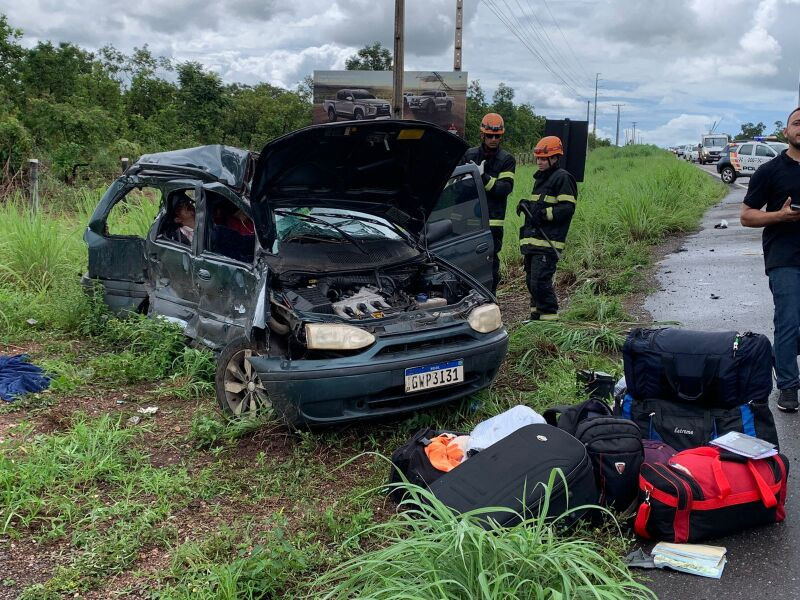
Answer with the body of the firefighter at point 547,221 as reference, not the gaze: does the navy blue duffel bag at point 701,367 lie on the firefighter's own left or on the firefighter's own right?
on the firefighter's own left

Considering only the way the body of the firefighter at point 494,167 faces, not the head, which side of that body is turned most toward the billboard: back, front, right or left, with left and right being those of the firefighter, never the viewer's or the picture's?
back

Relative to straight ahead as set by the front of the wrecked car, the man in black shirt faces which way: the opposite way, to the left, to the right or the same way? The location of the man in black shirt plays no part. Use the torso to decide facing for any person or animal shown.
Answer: to the right

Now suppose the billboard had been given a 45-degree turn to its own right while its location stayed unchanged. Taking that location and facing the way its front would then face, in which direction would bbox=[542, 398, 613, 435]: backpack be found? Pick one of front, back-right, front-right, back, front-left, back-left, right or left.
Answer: front-left

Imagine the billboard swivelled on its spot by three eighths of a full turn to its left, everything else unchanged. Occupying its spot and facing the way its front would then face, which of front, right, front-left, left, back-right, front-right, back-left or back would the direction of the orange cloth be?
back-right

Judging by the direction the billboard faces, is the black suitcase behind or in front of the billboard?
in front

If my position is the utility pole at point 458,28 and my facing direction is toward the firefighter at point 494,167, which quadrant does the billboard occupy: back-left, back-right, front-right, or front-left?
front-right

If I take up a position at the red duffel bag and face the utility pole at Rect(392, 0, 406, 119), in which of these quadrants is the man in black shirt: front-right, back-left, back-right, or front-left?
front-right

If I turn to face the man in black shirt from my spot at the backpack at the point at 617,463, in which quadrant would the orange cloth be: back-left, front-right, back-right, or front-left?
back-left

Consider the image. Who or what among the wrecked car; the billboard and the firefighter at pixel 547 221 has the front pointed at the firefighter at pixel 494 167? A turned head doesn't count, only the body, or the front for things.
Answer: the billboard

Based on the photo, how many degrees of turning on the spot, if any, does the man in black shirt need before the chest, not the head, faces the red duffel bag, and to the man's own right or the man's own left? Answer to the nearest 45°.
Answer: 0° — they already face it

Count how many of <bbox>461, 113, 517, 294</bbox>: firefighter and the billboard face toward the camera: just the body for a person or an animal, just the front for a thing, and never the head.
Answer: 2

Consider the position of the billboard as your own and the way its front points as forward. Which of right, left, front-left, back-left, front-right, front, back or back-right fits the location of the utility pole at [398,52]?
front

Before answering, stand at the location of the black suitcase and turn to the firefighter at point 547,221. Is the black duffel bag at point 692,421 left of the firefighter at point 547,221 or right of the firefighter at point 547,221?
right

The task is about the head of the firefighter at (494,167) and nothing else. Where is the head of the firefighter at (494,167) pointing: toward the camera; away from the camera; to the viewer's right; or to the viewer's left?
toward the camera

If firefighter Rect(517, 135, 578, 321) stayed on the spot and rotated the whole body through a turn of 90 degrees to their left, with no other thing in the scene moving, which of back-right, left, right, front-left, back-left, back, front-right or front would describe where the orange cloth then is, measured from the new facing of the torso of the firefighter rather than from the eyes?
front-right

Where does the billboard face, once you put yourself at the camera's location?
facing the viewer

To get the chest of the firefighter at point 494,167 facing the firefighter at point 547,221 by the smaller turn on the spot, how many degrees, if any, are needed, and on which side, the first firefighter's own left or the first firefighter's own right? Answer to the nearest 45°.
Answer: approximately 45° to the first firefighter's own left

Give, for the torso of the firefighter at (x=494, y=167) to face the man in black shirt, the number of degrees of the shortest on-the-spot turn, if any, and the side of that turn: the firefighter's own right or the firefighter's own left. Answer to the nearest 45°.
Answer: approximately 45° to the firefighter's own left
